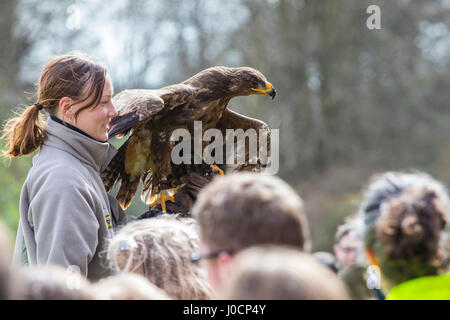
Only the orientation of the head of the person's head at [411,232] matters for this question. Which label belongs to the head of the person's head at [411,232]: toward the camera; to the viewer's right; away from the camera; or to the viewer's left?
away from the camera

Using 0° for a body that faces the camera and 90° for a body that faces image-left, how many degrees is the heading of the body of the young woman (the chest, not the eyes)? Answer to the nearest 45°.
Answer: approximately 270°

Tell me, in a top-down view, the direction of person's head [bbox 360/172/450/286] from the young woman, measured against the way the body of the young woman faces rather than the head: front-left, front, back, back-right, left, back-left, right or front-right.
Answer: front-right

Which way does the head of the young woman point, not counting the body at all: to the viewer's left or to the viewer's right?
to the viewer's right

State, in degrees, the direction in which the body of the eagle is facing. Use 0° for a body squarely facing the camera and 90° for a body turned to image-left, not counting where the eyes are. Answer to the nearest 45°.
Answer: approximately 270°

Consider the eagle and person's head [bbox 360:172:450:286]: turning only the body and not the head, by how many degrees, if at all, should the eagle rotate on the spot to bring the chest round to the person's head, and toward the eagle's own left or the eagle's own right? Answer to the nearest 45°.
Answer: approximately 90° to the eagle's own right
